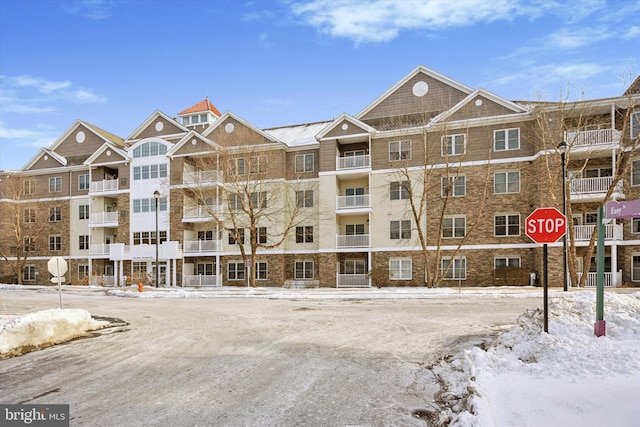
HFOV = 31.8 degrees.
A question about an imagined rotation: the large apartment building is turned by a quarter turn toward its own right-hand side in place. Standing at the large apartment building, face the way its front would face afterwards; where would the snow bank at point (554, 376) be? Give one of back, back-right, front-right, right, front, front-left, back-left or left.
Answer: left

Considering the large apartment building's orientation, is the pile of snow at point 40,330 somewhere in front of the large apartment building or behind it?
in front

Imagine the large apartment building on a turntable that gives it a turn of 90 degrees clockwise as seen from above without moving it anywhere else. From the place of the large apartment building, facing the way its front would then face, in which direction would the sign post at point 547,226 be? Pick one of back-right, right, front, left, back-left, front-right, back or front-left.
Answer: left

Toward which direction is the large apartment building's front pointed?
toward the camera
